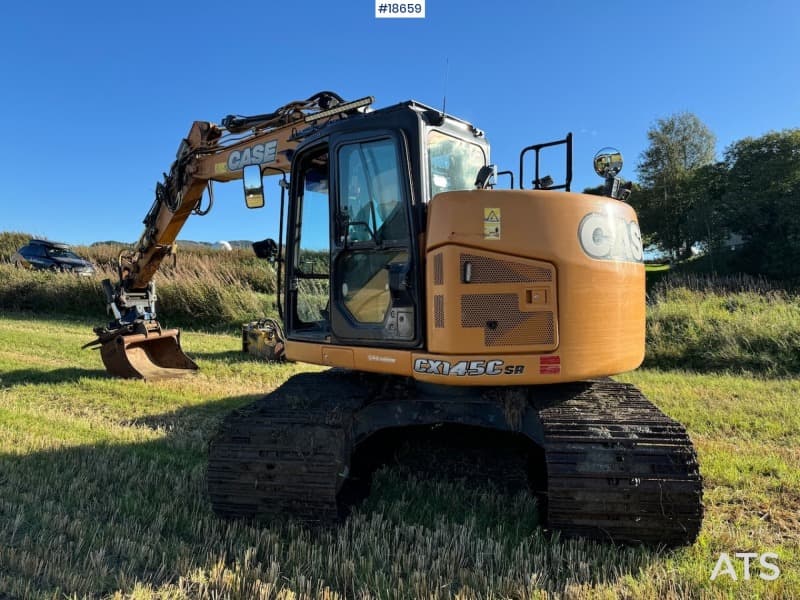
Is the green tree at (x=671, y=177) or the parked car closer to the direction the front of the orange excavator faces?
the parked car

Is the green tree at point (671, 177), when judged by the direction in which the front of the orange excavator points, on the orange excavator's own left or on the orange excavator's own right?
on the orange excavator's own right

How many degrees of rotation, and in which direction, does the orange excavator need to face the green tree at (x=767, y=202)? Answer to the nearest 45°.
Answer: approximately 90° to its right

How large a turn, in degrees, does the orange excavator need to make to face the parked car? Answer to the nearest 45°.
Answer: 0° — it already faces it

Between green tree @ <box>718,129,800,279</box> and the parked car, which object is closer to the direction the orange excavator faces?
the parked car

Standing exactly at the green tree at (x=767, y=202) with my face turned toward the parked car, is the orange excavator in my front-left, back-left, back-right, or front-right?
front-left

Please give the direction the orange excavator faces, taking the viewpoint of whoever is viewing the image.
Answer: facing away from the viewer and to the left of the viewer
